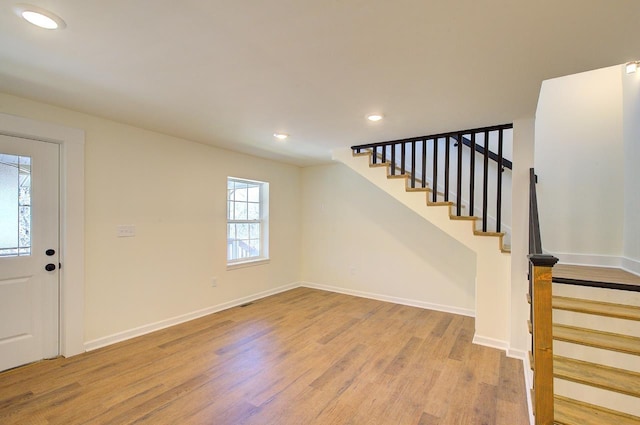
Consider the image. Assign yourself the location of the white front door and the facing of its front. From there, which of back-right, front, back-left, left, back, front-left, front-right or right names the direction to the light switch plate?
front-left

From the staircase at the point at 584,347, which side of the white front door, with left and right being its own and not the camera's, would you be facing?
front

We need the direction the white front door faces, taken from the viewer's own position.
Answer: facing the viewer and to the right of the viewer

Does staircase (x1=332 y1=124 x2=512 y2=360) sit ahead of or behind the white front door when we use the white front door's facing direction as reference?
ahead

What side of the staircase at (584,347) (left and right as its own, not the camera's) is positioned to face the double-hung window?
right

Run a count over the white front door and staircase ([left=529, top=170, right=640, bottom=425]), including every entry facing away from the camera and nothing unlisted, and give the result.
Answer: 0

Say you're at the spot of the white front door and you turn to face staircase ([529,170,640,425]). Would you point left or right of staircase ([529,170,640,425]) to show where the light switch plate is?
left

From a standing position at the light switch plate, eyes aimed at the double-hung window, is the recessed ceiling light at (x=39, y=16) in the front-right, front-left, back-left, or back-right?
back-right

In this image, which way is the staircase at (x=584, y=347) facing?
toward the camera

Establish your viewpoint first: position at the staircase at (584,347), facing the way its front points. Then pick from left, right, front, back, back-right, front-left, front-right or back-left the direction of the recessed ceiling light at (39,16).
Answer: front-right
